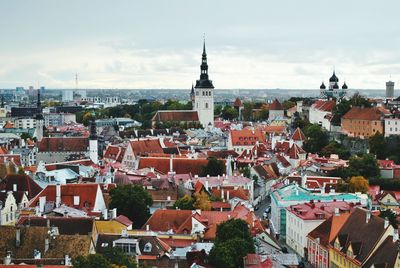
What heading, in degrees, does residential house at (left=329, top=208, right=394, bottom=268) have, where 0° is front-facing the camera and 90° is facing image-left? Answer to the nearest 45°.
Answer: approximately 45°

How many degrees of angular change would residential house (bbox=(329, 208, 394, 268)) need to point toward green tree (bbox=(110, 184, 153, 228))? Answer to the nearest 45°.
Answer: approximately 45° to its right

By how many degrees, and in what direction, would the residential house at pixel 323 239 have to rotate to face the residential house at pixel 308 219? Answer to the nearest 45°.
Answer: approximately 135° to its right

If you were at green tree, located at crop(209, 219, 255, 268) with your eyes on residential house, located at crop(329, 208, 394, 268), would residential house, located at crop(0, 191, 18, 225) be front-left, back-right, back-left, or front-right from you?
back-left

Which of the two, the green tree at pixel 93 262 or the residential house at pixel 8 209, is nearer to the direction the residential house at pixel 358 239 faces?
the green tree
